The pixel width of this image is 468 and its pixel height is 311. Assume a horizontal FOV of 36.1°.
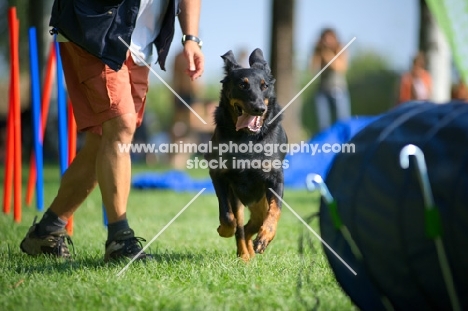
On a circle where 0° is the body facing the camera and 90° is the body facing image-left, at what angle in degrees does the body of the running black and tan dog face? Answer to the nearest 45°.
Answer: approximately 0°

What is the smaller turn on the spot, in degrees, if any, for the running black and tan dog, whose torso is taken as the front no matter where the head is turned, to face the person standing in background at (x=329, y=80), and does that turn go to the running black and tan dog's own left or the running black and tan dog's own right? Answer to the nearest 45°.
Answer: approximately 180°

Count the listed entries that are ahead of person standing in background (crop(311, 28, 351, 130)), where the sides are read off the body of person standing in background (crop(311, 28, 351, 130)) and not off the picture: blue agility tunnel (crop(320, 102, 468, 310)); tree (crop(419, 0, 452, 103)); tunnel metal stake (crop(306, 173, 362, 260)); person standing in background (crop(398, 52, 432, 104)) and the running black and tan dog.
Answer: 3

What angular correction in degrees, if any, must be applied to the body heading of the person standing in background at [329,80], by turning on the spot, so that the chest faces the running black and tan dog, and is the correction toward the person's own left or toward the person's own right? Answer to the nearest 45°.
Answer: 0° — they already face it

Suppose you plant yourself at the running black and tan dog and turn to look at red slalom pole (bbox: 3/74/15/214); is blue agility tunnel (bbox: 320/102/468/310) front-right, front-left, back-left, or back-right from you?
back-left

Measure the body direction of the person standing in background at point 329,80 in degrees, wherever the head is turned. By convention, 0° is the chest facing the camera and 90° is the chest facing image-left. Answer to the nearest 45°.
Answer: approximately 0°

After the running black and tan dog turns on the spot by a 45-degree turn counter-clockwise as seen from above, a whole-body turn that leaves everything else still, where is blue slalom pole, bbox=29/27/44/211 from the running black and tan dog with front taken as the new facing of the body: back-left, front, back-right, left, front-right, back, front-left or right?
back

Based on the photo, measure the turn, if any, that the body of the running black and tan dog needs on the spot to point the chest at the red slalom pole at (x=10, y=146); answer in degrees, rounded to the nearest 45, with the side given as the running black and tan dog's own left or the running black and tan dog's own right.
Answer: approximately 135° to the running black and tan dog's own right

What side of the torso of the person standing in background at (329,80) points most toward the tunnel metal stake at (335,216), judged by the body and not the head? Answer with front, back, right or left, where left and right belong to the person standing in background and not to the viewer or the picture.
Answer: front

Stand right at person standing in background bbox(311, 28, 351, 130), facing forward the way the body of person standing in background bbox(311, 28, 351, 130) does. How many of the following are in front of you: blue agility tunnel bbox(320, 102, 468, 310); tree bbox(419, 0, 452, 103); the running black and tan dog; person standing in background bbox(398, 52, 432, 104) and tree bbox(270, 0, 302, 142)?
2

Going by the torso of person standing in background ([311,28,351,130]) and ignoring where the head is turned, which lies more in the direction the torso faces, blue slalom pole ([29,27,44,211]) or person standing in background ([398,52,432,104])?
the blue slalom pole

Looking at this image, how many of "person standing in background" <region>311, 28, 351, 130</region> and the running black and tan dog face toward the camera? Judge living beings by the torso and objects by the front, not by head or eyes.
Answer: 2
